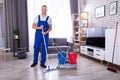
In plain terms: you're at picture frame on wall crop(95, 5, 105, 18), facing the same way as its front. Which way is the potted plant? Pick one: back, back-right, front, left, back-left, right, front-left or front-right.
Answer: front-right

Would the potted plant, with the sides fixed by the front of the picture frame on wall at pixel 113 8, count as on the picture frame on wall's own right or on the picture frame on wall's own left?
on the picture frame on wall's own right

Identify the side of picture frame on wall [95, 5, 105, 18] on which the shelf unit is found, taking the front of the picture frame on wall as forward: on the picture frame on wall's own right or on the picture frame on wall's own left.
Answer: on the picture frame on wall's own right

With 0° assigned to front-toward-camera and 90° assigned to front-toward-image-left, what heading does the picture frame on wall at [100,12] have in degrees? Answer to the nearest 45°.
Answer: approximately 45°

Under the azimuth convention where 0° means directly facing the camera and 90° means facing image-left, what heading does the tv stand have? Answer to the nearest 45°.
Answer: approximately 45°

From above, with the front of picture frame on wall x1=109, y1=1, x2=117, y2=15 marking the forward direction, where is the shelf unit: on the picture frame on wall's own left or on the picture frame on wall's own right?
on the picture frame on wall's own right
